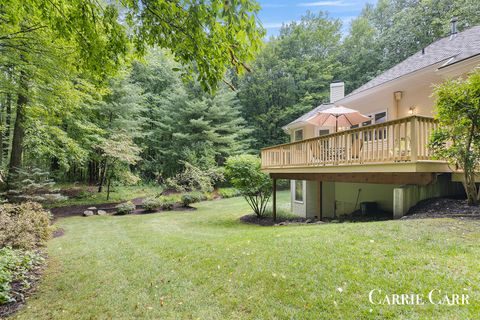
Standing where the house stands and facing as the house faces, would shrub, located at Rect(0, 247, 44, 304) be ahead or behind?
behind

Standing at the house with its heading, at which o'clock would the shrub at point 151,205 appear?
The shrub is roughly at 1 o'clock from the house.

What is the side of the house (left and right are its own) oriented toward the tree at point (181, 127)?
left

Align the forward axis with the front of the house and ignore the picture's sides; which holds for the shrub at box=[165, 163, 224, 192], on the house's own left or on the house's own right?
on the house's own left
